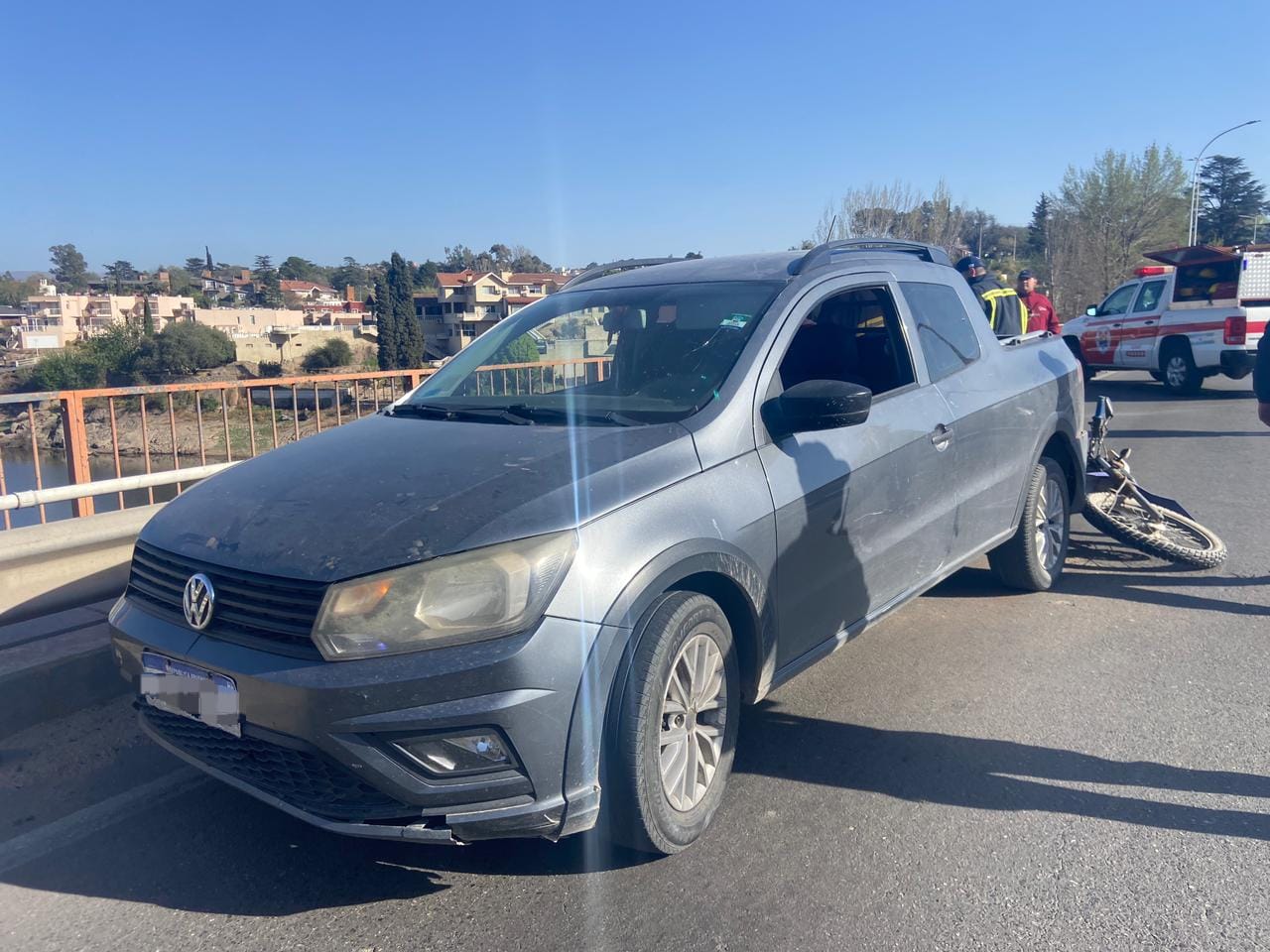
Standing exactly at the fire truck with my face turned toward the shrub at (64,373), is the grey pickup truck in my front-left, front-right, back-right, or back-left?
back-left

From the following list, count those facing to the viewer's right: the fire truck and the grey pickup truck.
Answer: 0

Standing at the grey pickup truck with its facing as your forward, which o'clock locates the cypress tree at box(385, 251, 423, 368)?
The cypress tree is roughly at 4 o'clock from the grey pickup truck.

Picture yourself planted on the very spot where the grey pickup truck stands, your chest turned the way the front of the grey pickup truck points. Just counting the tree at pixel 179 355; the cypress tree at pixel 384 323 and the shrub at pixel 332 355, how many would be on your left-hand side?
0

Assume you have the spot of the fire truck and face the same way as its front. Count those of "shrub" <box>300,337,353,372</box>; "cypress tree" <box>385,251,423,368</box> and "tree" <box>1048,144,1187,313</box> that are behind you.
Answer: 0

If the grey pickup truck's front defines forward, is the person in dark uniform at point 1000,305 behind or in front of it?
behind

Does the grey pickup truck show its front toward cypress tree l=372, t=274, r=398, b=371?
no

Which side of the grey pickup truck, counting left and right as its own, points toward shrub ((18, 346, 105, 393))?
right

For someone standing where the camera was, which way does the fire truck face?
facing away from the viewer and to the left of the viewer

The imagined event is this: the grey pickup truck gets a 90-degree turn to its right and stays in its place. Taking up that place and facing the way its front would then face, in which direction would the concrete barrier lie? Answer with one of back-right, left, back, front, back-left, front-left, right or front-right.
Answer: front

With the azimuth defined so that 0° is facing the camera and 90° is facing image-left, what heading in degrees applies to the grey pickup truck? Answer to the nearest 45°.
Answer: approximately 45°
